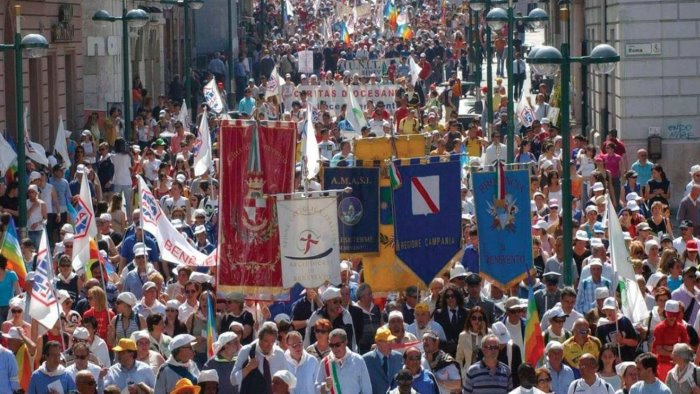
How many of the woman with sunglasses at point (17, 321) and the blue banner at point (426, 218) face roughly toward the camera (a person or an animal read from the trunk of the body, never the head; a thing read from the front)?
2

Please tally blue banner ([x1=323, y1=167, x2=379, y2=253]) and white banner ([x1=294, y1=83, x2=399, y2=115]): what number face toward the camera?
2

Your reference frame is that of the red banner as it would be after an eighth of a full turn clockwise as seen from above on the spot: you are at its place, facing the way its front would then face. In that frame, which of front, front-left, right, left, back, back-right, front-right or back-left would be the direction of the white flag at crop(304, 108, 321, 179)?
back-right

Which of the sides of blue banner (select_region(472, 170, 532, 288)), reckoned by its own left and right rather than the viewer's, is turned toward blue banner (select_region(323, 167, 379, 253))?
right
